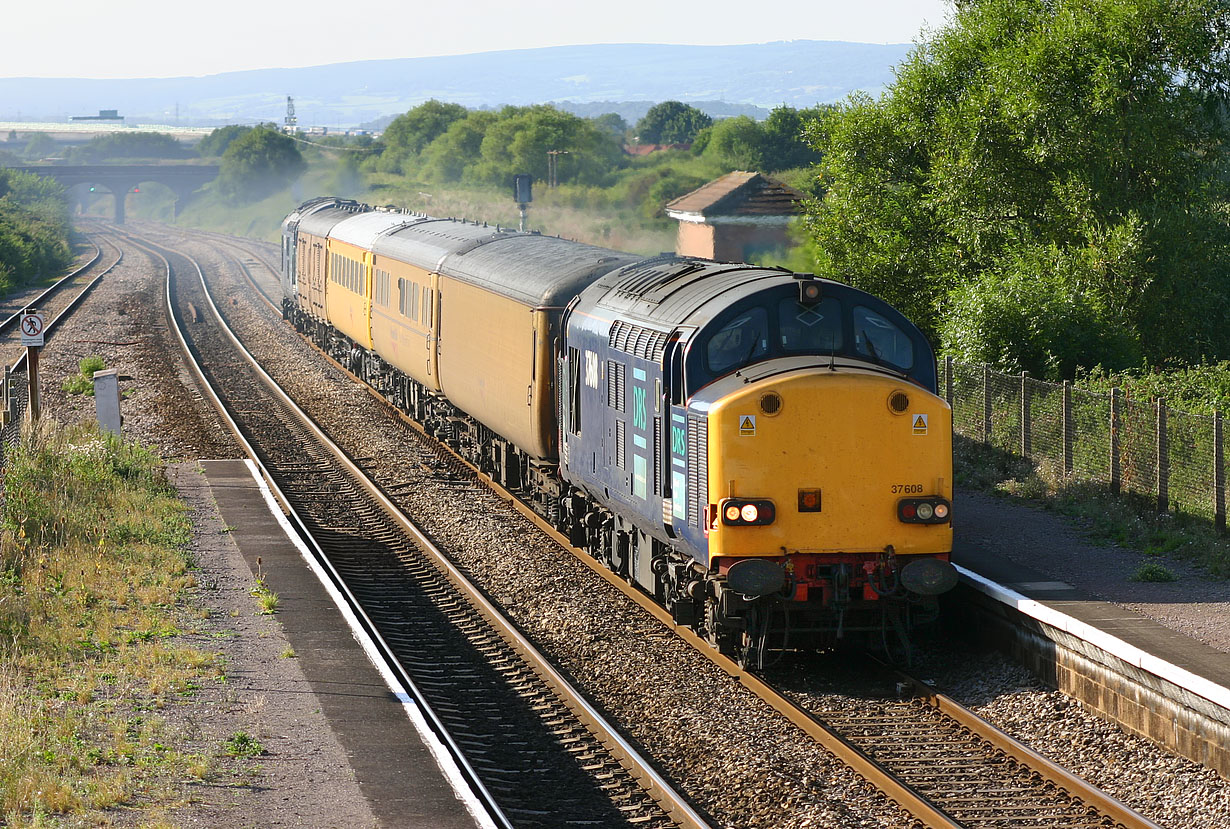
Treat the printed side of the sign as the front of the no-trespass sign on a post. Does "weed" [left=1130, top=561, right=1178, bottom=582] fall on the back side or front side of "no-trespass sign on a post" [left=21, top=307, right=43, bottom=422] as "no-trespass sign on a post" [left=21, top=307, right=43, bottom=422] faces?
on the front side

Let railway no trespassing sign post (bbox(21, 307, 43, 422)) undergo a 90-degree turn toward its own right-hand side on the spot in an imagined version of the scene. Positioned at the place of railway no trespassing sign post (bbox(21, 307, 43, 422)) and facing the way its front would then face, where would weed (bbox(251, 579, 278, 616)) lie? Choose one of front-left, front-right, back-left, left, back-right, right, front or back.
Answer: left

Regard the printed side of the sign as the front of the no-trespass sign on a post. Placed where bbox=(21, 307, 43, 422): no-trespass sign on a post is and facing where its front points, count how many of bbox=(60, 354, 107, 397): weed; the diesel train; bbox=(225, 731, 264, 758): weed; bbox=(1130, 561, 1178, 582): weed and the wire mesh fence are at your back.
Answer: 1

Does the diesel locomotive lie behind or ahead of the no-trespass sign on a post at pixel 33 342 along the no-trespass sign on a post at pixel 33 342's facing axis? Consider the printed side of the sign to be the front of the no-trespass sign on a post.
ahead

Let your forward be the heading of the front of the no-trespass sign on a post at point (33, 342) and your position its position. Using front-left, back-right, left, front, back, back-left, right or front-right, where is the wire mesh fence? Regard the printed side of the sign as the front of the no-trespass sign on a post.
front-left

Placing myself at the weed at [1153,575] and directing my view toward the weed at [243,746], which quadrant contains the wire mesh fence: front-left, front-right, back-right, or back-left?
back-right

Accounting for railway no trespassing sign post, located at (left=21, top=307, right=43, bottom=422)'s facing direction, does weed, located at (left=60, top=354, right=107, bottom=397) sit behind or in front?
behind

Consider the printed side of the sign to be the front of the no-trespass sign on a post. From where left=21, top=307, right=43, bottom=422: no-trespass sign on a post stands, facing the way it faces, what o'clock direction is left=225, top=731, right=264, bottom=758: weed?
The weed is roughly at 12 o'clock from the no-trespass sign on a post.

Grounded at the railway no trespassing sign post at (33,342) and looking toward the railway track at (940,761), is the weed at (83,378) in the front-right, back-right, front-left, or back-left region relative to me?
back-left

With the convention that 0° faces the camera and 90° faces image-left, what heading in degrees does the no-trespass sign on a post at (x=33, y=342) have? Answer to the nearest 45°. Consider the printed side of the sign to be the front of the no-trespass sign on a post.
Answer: approximately 0°
